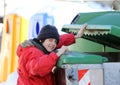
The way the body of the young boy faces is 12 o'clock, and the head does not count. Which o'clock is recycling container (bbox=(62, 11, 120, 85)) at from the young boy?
The recycling container is roughly at 11 o'clock from the young boy.

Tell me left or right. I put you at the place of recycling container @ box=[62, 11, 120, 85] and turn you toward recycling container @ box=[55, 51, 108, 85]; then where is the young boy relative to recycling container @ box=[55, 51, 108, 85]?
right

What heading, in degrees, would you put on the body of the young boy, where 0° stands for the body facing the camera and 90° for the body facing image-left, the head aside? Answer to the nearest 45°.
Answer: approximately 270°
